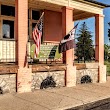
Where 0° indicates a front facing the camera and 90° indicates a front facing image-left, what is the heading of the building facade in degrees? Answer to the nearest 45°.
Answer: approximately 315°
